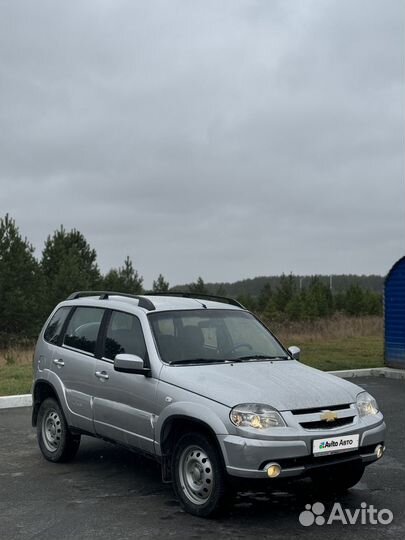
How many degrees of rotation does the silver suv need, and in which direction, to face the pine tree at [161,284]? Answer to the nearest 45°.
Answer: approximately 135° to its left

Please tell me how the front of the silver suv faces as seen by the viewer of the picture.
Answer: facing the viewer and to the right of the viewer

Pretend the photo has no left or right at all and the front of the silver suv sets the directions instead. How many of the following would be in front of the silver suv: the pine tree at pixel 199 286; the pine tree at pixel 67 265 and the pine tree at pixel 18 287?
0

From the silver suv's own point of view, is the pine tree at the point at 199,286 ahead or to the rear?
to the rear

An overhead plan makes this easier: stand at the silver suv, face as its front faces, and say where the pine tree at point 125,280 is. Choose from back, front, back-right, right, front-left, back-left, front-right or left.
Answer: back-left

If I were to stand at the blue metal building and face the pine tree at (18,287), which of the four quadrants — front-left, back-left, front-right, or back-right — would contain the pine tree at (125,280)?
front-right

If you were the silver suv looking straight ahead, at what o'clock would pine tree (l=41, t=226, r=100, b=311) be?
The pine tree is roughly at 7 o'clock from the silver suv.

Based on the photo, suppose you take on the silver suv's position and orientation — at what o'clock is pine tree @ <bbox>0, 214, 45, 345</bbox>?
The pine tree is roughly at 7 o'clock from the silver suv.

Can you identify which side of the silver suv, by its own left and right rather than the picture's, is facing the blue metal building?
left
